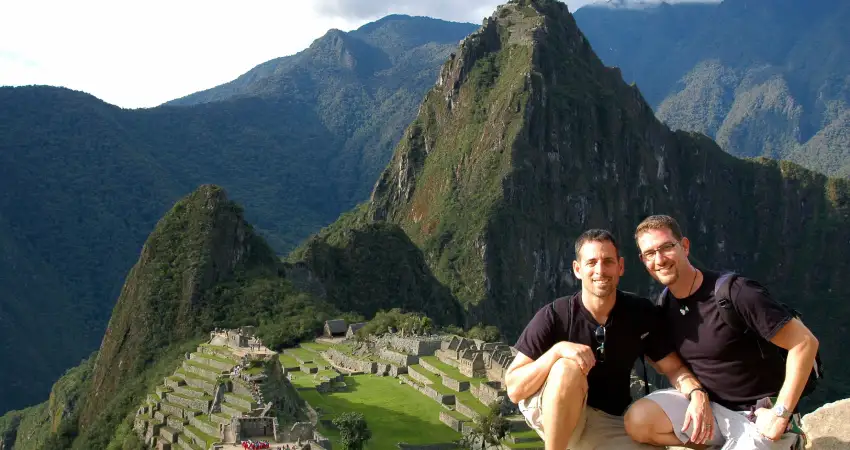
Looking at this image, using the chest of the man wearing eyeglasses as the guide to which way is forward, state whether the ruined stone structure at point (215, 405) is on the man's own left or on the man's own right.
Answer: on the man's own right

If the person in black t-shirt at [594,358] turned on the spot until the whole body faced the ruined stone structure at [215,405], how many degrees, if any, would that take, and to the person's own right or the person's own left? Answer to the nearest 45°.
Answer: approximately 135° to the person's own right

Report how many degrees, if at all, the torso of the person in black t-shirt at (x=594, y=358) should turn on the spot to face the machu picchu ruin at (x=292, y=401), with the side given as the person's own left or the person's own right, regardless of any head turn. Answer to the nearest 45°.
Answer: approximately 135° to the person's own right

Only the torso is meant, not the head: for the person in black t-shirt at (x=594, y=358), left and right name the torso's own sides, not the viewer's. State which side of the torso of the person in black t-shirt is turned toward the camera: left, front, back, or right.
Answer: front

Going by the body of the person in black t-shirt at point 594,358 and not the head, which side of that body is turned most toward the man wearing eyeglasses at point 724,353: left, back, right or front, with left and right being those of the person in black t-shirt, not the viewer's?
left

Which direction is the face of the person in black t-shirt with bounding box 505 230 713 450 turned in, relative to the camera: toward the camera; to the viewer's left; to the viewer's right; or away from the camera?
toward the camera

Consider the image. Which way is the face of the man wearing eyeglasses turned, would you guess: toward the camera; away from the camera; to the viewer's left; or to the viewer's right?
toward the camera

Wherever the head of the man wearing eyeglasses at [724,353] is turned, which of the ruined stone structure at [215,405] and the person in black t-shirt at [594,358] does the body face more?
the person in black t-shirt

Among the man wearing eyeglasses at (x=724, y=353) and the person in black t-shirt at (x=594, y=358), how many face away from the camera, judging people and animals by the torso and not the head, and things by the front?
0

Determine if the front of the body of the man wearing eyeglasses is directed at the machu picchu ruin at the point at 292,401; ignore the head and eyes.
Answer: no
